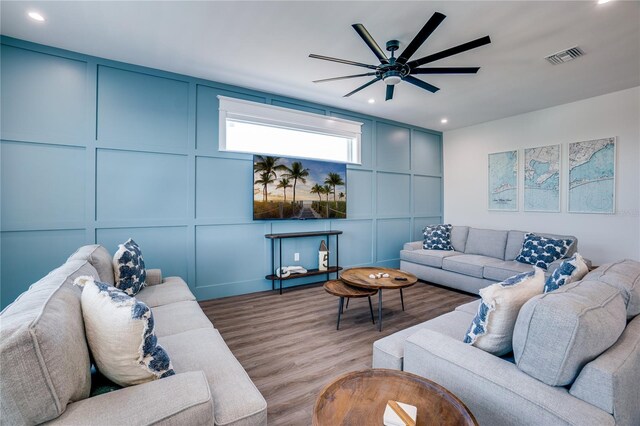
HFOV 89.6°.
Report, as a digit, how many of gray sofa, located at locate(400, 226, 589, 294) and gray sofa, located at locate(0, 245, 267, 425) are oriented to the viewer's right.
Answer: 1

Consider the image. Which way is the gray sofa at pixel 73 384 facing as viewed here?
to the viewer's right

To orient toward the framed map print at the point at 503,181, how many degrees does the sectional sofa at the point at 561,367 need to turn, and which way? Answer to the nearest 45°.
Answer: approximately 45° to its right

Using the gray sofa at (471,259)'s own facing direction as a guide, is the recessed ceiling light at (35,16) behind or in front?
in front

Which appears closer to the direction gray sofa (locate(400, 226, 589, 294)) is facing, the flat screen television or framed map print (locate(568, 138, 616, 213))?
the flat screen television

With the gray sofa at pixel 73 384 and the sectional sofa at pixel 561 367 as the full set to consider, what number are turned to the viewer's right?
1

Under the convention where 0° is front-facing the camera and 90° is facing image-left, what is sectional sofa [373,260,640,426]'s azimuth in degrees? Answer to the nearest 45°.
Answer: approximately 135°

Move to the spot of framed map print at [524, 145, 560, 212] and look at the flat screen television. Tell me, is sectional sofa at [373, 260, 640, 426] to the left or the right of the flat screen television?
left

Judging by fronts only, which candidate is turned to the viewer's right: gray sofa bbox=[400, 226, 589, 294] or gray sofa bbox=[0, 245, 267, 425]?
gray sofa bbox=[0, 245, 267, 425]

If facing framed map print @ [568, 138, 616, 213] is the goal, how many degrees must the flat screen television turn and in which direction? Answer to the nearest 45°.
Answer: approximately 45° to its left

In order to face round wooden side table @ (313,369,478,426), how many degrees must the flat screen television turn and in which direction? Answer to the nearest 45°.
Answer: approximately 45° to its right

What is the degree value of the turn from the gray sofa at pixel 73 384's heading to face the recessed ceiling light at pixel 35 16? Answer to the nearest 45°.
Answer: approximately 90° to its left
